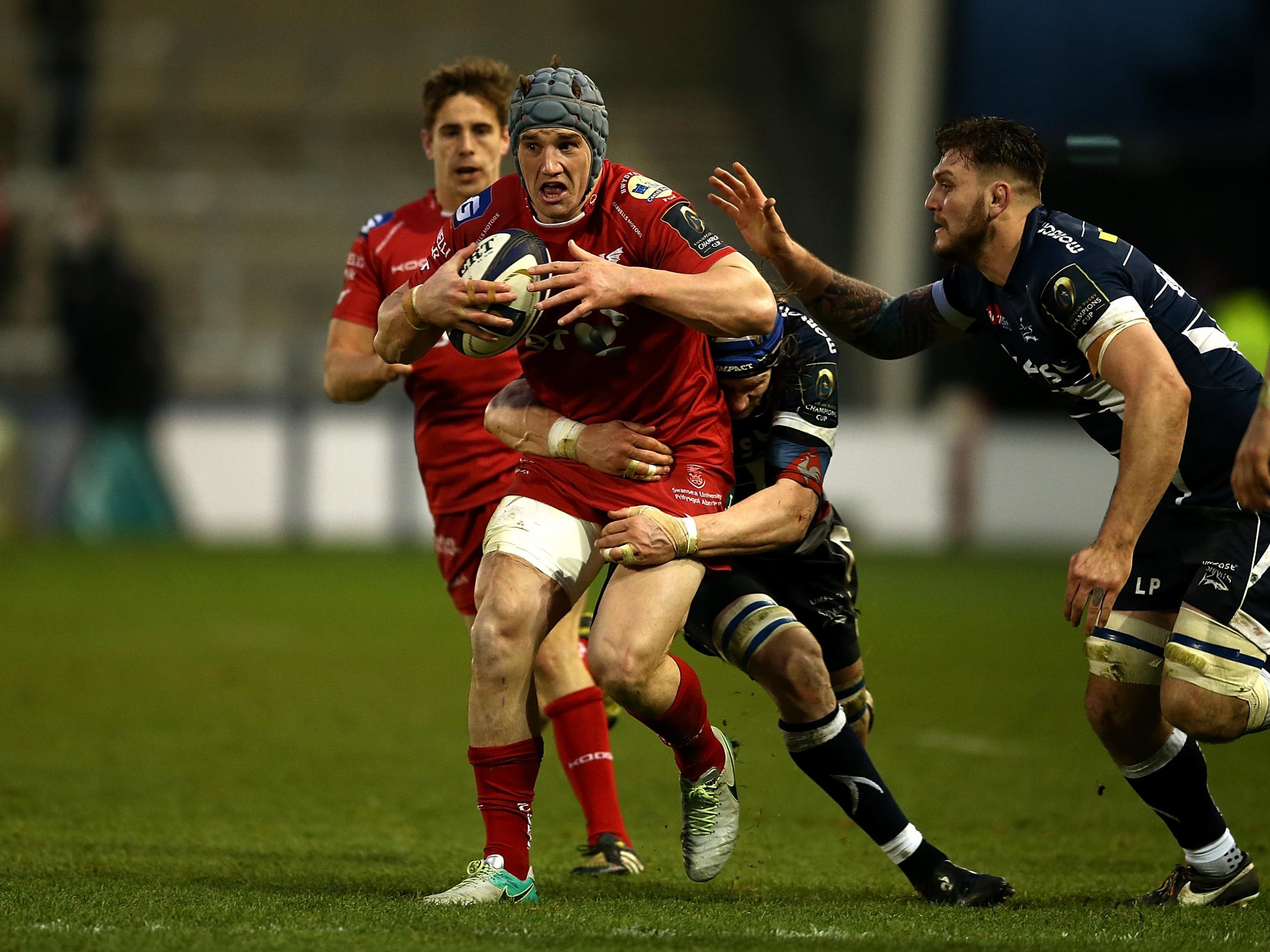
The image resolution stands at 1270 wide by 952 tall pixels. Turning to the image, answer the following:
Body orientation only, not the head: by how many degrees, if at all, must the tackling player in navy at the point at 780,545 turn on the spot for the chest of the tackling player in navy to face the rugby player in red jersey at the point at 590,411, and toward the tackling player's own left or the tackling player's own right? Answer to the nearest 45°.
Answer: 0° — they already face them

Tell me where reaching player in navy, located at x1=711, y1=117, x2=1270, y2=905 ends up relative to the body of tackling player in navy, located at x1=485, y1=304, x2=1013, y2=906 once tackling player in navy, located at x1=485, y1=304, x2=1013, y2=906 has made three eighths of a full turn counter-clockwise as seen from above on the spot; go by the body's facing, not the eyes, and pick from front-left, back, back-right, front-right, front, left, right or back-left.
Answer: front

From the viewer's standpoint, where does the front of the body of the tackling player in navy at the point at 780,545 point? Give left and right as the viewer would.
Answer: facing the viewer and to the left of the viewer

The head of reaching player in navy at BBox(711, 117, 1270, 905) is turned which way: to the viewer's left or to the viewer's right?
to the viewer's left

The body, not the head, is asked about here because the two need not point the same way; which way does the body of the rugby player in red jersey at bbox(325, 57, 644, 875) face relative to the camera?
toward the camera

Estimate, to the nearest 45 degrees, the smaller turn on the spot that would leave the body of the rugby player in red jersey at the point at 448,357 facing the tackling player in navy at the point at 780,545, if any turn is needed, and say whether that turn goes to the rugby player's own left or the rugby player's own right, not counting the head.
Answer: approximately 45° to the rugby player's own left

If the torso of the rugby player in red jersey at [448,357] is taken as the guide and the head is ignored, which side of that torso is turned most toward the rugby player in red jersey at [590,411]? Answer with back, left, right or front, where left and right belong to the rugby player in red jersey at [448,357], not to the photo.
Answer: front

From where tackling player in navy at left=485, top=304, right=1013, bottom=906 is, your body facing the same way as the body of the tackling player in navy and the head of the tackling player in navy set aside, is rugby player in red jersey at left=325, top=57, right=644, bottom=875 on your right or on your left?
on your right

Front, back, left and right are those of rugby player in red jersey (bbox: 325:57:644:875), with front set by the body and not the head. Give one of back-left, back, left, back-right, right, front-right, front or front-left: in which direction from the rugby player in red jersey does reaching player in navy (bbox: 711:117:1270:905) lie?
front-left

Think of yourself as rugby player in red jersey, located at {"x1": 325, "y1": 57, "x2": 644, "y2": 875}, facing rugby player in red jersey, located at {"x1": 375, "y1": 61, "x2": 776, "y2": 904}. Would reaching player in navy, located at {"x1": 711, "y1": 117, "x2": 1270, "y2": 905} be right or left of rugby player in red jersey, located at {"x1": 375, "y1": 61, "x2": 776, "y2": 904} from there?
left

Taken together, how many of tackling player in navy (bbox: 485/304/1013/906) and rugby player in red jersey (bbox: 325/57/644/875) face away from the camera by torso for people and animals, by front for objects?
0
